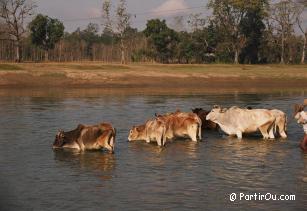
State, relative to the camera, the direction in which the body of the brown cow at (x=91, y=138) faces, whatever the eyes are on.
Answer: to the viewer's left

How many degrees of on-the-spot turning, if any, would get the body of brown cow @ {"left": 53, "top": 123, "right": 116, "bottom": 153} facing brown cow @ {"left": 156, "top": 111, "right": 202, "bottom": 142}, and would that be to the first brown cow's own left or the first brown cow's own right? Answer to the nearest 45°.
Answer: approximately 135° to the first brown cow's own right

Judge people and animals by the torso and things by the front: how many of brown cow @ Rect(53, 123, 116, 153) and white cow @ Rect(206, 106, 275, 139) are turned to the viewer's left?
2

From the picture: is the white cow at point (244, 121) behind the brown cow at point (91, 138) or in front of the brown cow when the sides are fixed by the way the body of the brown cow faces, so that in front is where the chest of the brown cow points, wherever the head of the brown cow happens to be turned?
behind

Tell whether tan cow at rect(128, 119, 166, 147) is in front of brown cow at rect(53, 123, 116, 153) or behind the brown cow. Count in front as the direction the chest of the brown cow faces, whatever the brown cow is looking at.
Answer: behind

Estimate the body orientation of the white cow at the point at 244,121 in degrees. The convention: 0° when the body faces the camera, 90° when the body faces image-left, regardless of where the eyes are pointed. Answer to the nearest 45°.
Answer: approximately 90°
